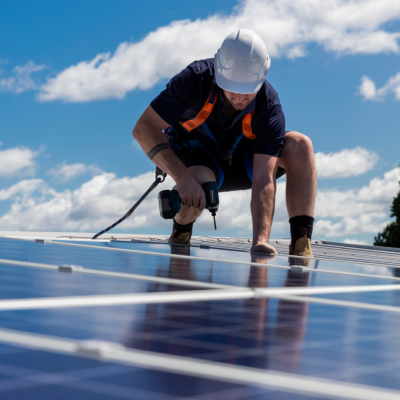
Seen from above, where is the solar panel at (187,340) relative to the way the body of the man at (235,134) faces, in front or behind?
in front

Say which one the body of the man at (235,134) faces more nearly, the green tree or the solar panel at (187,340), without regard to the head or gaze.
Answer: the solar panel

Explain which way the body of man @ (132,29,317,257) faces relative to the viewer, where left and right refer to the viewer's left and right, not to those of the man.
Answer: facing the viewer

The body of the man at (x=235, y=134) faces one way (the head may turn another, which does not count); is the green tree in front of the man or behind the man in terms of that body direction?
behind
